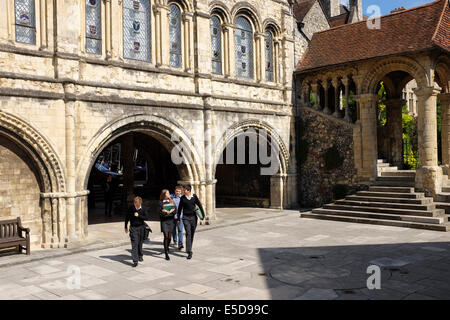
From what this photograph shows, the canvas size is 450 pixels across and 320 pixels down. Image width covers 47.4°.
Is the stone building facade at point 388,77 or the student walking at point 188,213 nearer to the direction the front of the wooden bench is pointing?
the student walking

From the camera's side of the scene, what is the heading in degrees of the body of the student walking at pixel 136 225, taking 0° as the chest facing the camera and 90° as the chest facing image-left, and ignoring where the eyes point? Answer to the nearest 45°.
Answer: approximately 0°

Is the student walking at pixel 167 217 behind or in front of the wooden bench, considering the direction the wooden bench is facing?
in front

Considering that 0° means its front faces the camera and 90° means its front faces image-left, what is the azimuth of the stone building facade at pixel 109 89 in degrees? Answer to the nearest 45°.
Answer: approximately 315°

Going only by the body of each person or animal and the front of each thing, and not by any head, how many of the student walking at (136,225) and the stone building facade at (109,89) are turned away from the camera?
0

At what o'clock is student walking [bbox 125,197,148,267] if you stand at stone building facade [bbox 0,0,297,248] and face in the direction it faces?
The student walking is roughly at 1 o'clock from the stone building facade.

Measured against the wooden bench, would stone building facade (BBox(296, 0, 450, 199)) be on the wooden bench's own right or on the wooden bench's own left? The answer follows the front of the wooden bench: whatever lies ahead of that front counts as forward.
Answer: on the wooden bench's own left

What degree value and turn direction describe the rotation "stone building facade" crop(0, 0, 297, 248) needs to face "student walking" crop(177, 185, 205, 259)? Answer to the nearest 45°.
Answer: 0° — it already faces them
